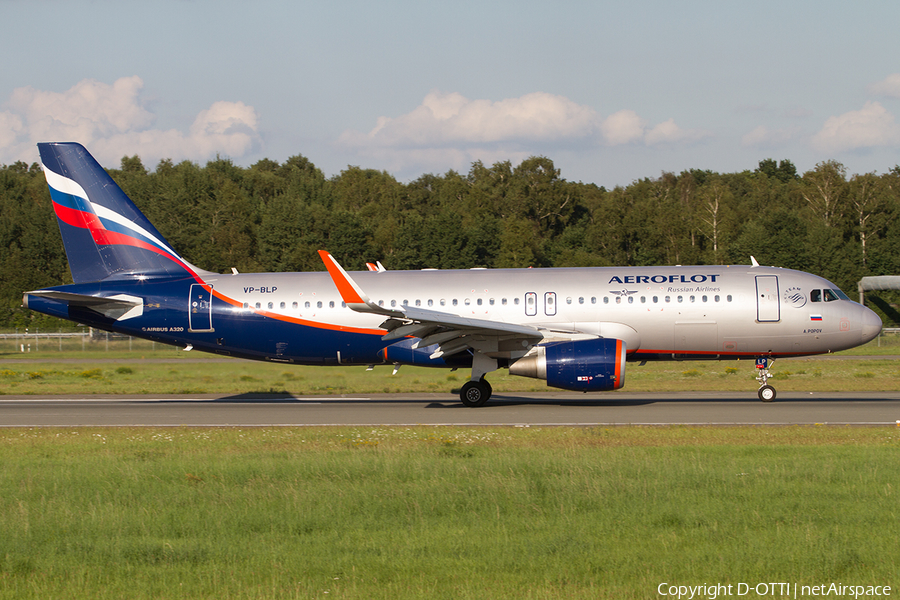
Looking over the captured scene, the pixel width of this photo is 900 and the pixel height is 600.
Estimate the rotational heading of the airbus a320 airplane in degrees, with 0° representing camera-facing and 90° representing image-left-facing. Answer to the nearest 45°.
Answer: approximately 270°
